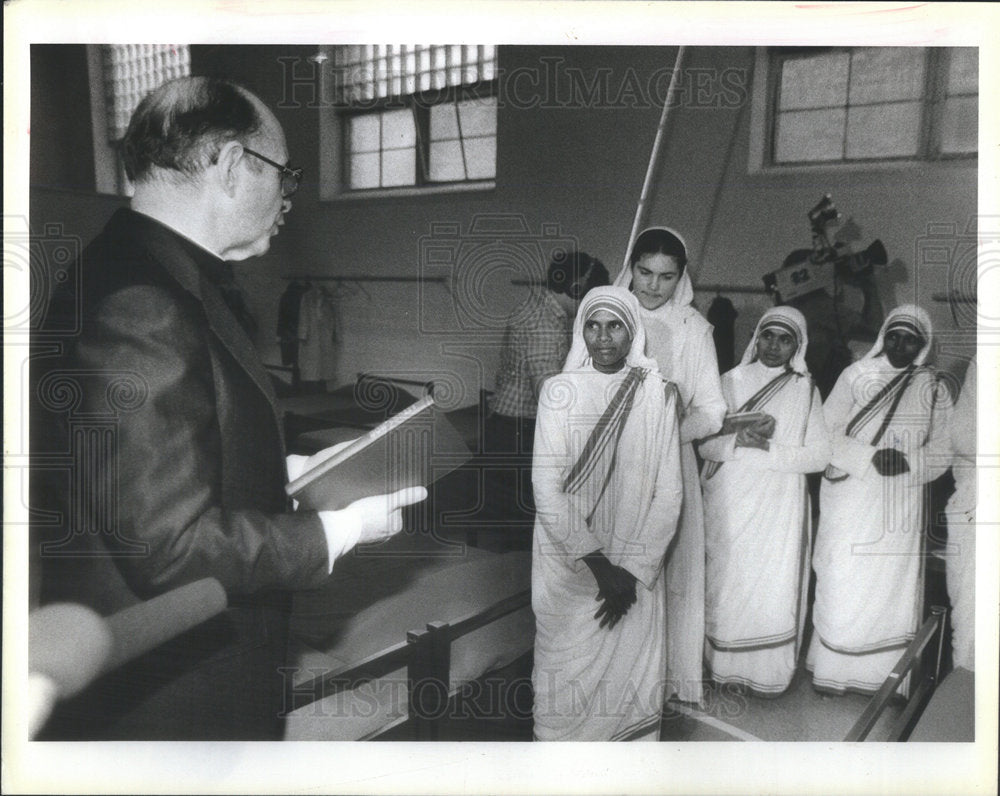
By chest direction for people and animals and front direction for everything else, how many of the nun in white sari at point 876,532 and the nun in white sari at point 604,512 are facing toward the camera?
2

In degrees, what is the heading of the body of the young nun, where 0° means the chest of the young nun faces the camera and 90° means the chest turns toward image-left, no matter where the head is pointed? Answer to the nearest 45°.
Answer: approximately 45°

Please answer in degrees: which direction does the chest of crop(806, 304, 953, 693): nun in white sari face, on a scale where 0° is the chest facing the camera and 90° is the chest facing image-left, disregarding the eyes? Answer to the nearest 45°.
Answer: approximately 0°

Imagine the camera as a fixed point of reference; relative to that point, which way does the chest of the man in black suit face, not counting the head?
to the viewer's right

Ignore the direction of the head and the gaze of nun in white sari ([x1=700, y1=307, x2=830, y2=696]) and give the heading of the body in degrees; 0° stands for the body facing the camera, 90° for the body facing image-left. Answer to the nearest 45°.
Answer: approximately 45°

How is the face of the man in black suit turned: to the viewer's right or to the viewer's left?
to the viewer's right

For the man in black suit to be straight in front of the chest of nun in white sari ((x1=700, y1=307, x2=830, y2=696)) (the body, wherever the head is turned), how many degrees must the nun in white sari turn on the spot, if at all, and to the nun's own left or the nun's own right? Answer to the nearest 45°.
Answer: approximately 45° to the nun's own right
